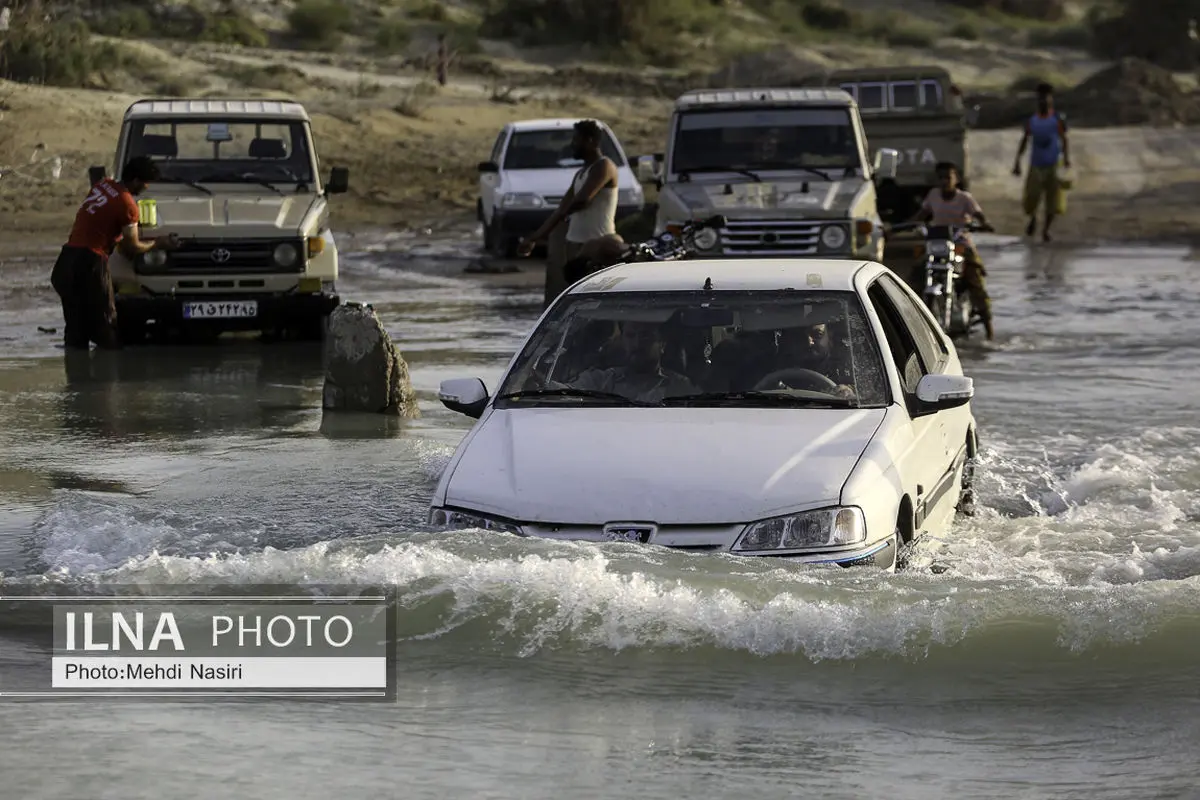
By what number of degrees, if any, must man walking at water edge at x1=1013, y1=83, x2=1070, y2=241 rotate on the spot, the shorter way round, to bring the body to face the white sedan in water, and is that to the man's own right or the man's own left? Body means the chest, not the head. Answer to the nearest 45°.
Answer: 0° — they already face it

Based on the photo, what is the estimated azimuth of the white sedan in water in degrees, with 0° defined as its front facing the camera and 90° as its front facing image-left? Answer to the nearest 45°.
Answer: approximately 0°

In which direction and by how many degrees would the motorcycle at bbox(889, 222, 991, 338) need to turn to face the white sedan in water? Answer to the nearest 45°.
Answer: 0° — it already faces it
